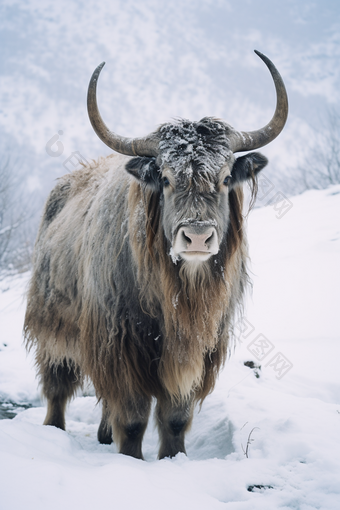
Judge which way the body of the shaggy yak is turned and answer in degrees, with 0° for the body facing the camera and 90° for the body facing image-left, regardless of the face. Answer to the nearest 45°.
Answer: approximately 315°
